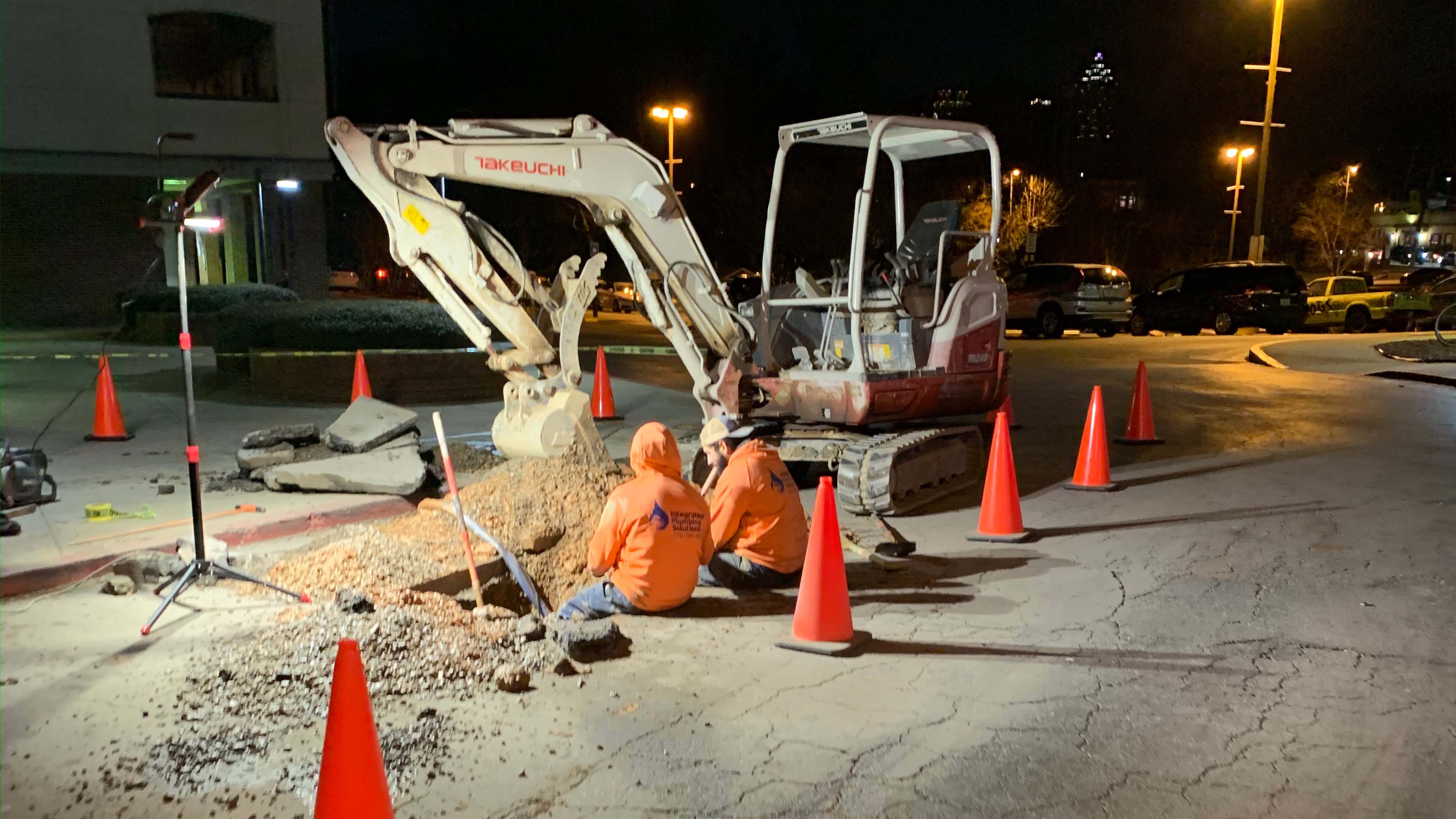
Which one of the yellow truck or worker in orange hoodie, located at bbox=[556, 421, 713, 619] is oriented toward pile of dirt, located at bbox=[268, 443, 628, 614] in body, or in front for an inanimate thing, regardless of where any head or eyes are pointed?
the worker in orange hoodie

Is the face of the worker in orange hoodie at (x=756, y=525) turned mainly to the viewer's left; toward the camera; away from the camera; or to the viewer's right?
to the viewer's left

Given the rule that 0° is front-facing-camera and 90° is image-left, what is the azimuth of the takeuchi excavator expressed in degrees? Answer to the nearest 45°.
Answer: approximately 45°

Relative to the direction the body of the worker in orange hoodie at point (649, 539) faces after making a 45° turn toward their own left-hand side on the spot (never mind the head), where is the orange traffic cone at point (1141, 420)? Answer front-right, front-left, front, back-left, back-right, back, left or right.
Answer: back-right

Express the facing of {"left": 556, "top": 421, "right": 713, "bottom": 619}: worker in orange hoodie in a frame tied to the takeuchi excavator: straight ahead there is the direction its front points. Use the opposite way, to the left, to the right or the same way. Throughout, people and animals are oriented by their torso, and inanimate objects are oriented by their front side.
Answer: to the right

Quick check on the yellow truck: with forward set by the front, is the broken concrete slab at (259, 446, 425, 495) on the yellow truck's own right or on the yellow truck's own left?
on the yellow truck's own left
